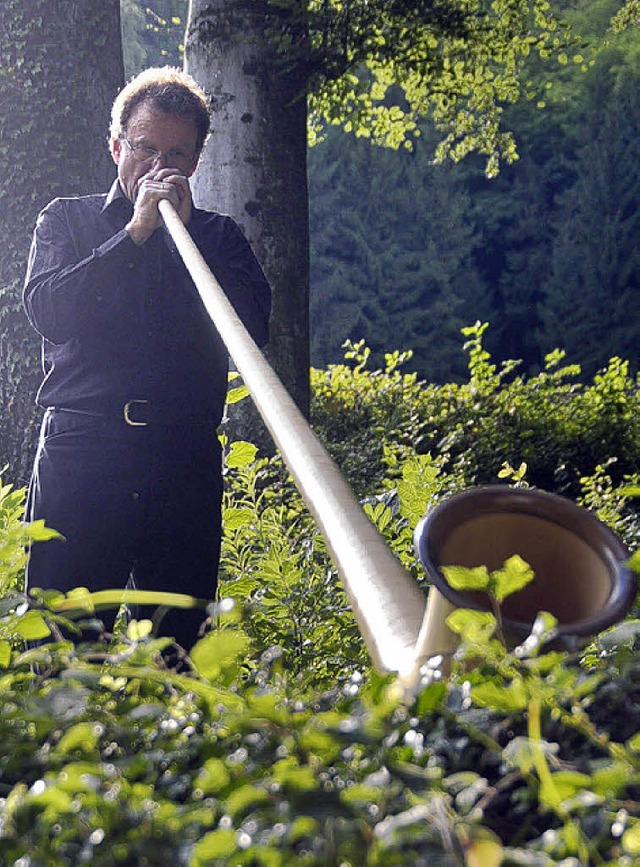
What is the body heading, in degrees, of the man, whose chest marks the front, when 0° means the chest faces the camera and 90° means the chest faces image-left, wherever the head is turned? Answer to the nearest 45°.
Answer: approximately 0°

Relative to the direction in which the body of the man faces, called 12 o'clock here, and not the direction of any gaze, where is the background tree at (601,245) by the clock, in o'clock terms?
The background tree is roughly at 7 o'clock from the man.

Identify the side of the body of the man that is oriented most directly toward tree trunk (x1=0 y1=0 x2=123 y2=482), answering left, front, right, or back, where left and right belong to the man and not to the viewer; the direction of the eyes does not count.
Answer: back

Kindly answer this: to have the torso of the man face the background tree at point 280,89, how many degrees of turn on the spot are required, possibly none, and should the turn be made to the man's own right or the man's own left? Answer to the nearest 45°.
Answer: approximately 180°

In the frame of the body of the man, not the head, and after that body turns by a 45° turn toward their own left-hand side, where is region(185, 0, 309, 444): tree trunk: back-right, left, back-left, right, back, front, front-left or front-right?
back-left
